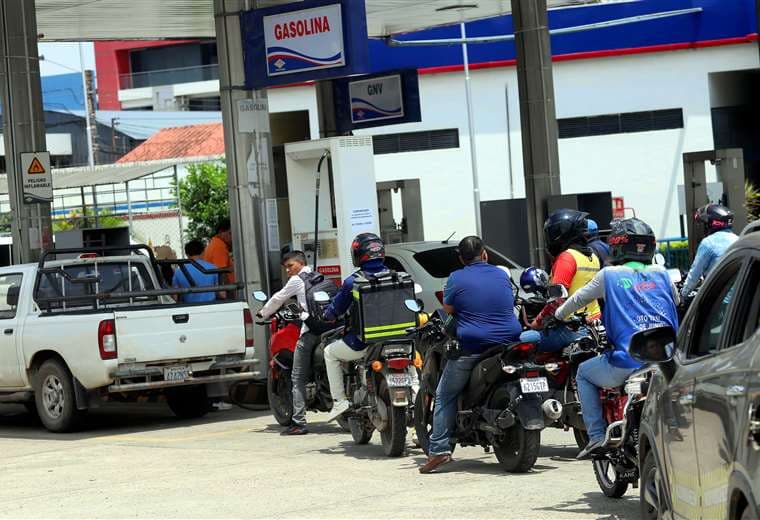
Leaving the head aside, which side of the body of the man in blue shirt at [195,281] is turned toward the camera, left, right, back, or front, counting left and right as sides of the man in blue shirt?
back

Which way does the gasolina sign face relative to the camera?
toward the camera

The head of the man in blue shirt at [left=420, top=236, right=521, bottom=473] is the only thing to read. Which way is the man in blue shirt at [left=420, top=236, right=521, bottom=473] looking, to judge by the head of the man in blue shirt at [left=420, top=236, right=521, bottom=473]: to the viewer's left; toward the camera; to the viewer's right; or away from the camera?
away from the camera

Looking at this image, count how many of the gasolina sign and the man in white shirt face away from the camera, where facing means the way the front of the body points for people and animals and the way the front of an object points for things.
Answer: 0

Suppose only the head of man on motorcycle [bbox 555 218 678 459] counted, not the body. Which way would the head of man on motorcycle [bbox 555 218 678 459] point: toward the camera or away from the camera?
away from the camera

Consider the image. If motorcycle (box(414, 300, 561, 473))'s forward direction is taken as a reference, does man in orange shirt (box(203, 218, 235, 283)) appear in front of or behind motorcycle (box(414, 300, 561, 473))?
in front

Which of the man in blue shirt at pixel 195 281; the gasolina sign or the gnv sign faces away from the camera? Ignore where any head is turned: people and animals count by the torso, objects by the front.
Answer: the man in blue shirt

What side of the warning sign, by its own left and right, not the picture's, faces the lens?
front

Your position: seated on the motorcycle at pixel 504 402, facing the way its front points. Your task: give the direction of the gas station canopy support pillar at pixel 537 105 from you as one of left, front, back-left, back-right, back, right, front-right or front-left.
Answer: front-right

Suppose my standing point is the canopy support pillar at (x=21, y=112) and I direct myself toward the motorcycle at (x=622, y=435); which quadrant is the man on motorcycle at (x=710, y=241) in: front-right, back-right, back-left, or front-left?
front-left

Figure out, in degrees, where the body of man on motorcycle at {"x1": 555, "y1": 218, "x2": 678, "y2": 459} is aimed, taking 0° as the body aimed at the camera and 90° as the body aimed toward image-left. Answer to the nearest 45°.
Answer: approximately 135°

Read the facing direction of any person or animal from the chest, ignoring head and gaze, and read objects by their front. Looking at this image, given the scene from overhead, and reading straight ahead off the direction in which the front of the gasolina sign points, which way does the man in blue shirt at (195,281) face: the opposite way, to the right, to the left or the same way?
the opposite way

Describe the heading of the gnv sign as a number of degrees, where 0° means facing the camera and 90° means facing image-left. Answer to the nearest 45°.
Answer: approximately 0°

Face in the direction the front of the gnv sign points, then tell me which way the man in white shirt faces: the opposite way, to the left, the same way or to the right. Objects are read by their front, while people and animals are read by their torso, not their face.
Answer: to the right

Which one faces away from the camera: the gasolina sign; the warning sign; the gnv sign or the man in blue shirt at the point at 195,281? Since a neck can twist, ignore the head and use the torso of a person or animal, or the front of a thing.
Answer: the man in blue shirt
